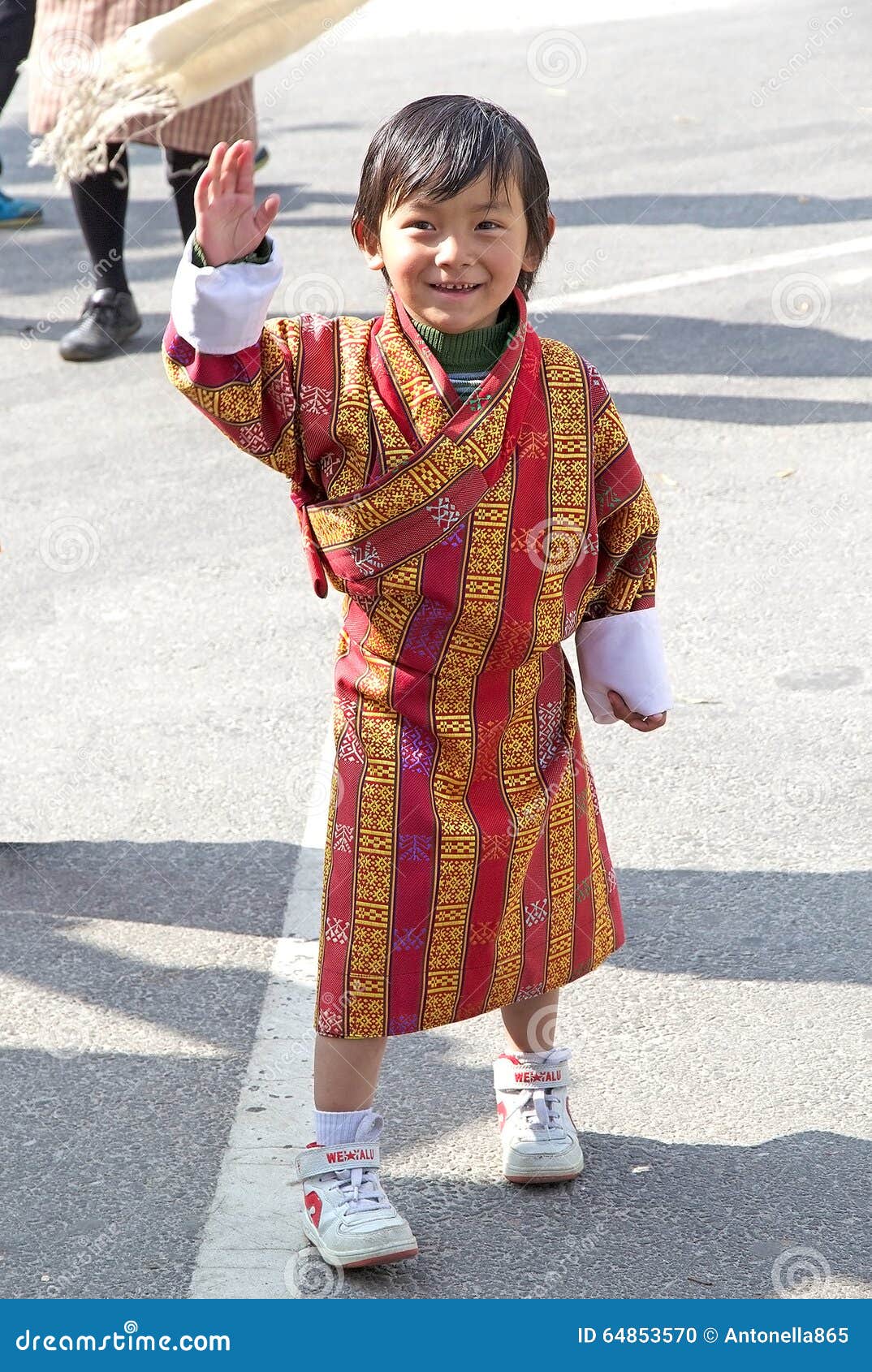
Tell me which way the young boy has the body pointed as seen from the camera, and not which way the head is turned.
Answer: toward the camera
